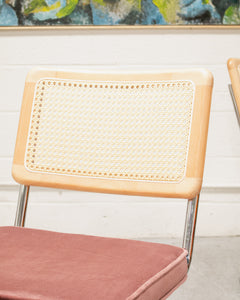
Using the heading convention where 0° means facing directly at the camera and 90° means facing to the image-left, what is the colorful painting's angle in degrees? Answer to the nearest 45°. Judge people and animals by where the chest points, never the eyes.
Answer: approximately 0°
